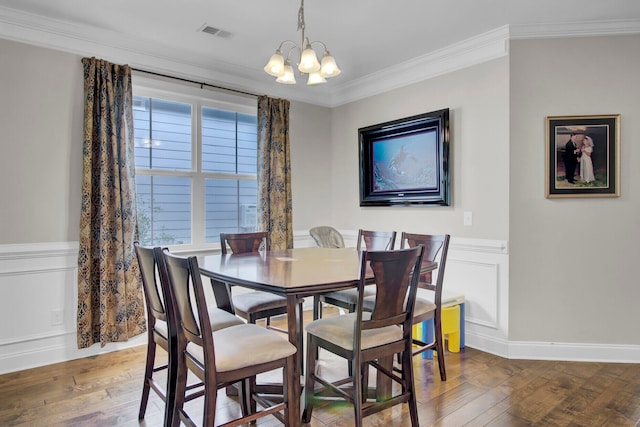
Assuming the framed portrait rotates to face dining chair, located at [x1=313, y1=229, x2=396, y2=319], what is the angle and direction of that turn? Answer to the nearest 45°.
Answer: approximately 45° to its right

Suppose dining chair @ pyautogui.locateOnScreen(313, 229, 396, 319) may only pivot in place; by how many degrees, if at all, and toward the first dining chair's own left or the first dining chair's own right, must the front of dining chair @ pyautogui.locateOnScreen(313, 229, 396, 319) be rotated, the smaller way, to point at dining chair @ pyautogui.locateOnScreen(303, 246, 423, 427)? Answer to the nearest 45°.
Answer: approximately 45° to the first dining chair's own left

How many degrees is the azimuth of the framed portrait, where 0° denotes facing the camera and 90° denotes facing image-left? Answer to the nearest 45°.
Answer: approximately 0°

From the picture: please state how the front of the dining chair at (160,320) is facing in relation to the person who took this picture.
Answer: facing away from the viewer and to the right of the viewer

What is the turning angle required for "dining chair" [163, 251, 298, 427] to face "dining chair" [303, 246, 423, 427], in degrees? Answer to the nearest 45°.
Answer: approximately 45° to its right

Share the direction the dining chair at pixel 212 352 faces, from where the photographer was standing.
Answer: facing away from the viewer and to the right of the viewer

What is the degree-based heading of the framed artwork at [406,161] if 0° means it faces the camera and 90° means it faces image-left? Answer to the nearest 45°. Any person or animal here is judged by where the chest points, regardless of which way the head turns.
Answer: approximately 45°

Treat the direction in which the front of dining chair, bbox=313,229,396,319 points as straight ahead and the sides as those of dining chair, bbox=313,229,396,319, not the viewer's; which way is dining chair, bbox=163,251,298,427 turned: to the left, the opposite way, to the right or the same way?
the opposite way

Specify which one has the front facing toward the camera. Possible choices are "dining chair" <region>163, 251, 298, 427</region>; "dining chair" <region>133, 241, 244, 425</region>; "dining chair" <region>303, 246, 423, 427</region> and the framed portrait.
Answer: the framed portrait

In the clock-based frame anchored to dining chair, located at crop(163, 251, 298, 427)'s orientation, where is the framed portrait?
The framed portrait is roughly at 1 o'clock from the dining chair.

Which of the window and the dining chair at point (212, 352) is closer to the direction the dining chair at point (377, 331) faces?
the window

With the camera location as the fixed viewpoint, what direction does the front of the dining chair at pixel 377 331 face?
facing away from the viewer and to the left of the viewer

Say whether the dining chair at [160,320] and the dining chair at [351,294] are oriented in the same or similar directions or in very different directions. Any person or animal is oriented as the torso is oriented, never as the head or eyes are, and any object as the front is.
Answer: very different directions
